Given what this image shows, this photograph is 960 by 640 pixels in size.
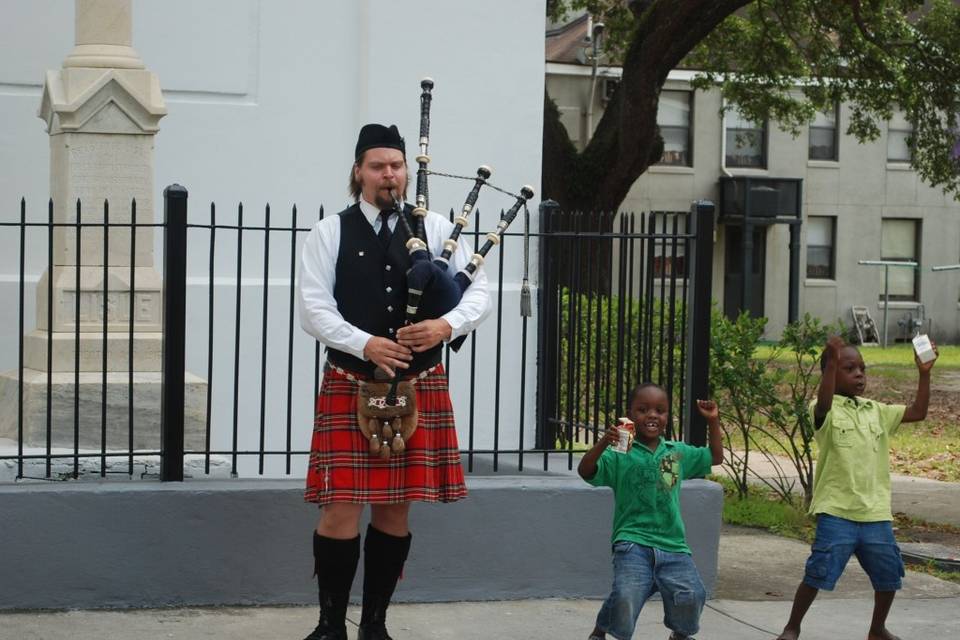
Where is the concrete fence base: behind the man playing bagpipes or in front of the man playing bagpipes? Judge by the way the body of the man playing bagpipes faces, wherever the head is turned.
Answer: behind

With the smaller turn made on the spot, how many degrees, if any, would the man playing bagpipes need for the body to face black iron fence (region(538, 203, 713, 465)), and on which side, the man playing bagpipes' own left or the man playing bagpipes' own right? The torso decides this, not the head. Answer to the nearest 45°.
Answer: approximately 135° to the man playing bagpipes' own left

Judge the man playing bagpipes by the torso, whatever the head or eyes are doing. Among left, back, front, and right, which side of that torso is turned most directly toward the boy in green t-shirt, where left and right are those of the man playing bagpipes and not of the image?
left

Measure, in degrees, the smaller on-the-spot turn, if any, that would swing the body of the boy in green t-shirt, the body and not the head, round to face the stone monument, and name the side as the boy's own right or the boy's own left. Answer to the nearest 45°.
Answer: approximately 135° to the boy's own right

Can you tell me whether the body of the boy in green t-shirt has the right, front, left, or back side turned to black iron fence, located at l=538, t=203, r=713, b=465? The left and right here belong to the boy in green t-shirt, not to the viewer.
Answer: back

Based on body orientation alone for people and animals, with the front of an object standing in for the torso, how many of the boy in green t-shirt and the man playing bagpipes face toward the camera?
2

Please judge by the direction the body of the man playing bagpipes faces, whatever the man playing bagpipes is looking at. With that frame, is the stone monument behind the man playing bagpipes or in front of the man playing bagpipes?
behind

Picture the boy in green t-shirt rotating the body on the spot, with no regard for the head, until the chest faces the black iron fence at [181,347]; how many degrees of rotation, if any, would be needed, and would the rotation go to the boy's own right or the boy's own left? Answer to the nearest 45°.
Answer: approximately 135° to the boy's own right
